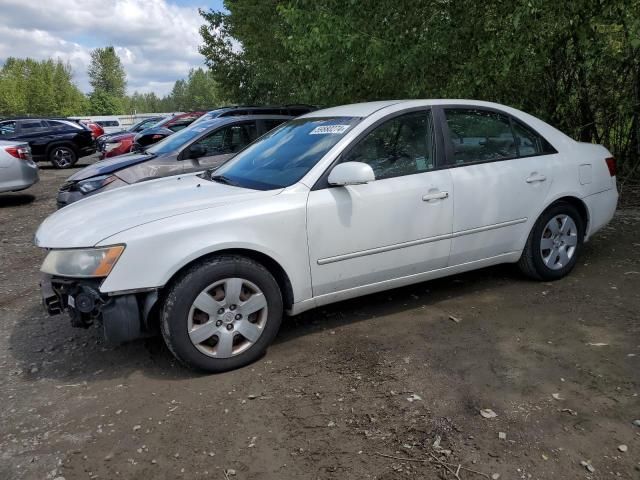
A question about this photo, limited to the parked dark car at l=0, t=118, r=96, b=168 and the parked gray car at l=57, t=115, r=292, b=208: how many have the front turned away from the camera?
0

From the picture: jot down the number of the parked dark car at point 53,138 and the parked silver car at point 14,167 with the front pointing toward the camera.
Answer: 0

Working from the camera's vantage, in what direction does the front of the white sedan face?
facing the viewer and to the left of the viewer

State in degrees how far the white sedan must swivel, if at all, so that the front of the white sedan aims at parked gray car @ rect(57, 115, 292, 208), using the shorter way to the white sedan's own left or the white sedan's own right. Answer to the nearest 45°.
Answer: approximately 90° to the white sedan's own right

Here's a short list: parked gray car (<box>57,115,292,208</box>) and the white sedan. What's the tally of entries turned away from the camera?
0

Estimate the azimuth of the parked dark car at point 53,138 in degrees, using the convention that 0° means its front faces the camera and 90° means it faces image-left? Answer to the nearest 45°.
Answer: approximately 90°
